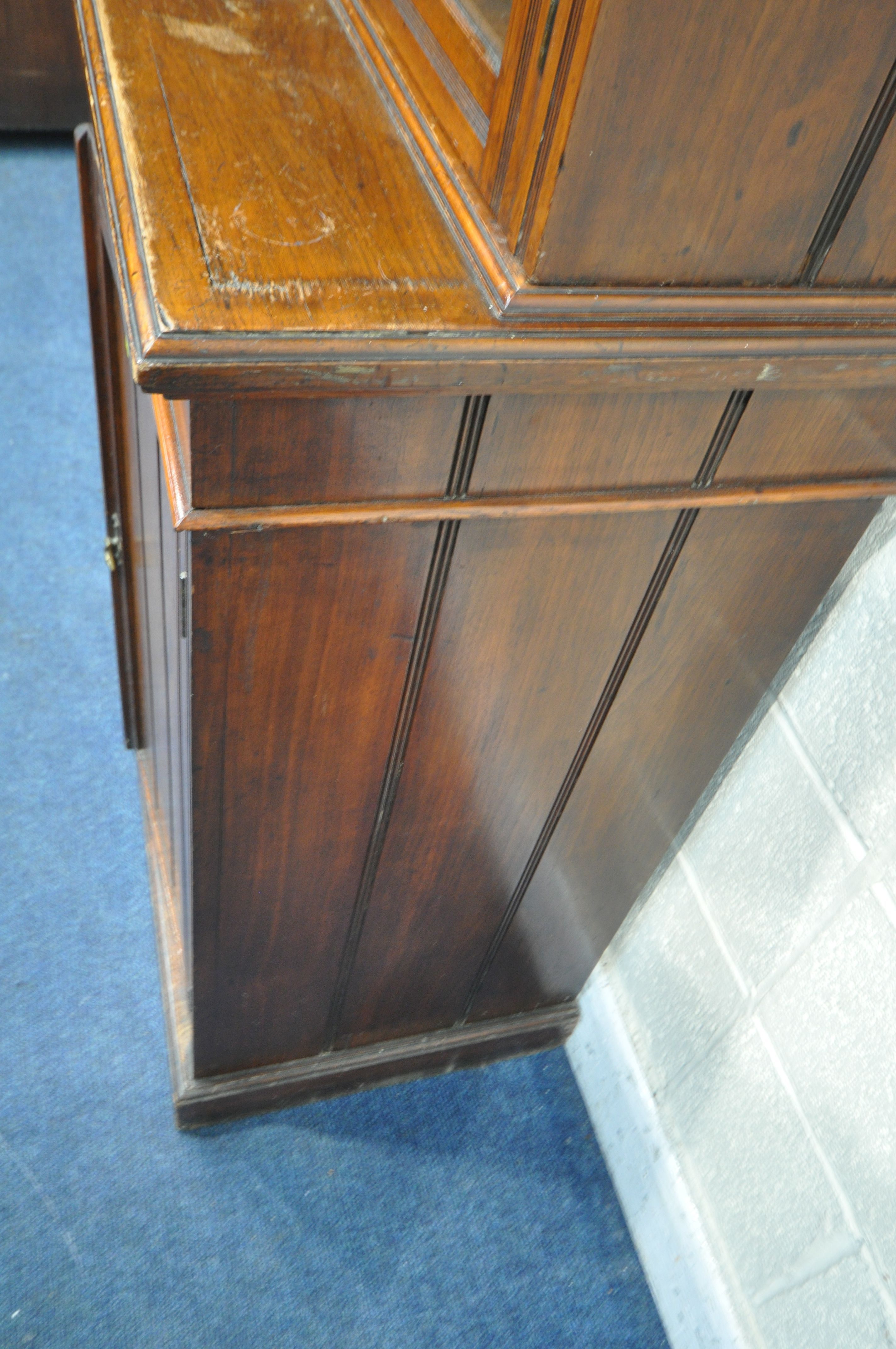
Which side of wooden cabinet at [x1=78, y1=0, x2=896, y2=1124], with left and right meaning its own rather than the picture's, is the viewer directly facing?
left

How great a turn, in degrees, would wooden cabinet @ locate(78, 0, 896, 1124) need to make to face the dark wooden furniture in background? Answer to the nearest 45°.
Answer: approximately 45° to its right
